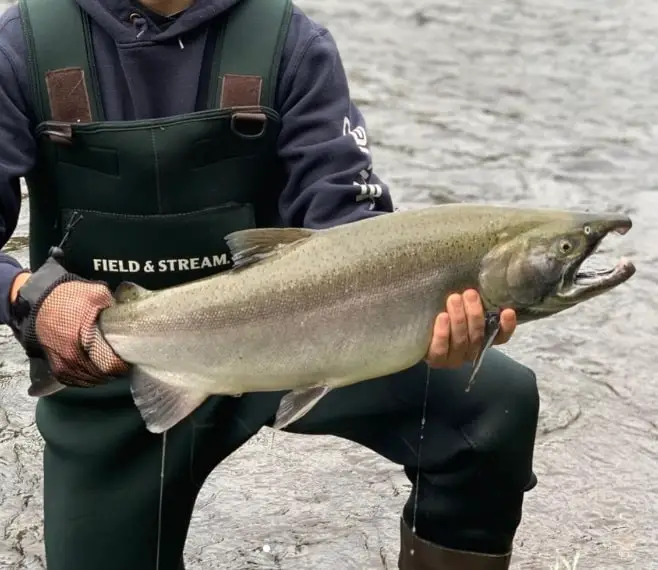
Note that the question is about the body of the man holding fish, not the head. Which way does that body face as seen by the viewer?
toward the camera
